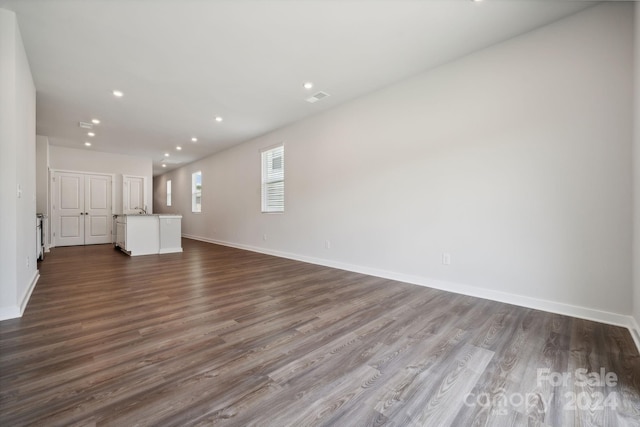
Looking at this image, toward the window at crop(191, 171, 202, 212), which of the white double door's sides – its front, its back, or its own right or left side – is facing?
left

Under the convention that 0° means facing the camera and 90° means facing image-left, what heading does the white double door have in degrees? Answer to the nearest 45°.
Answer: approximately 0°

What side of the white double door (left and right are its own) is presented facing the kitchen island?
front

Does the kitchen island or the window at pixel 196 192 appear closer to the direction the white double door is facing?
the kitchen island
